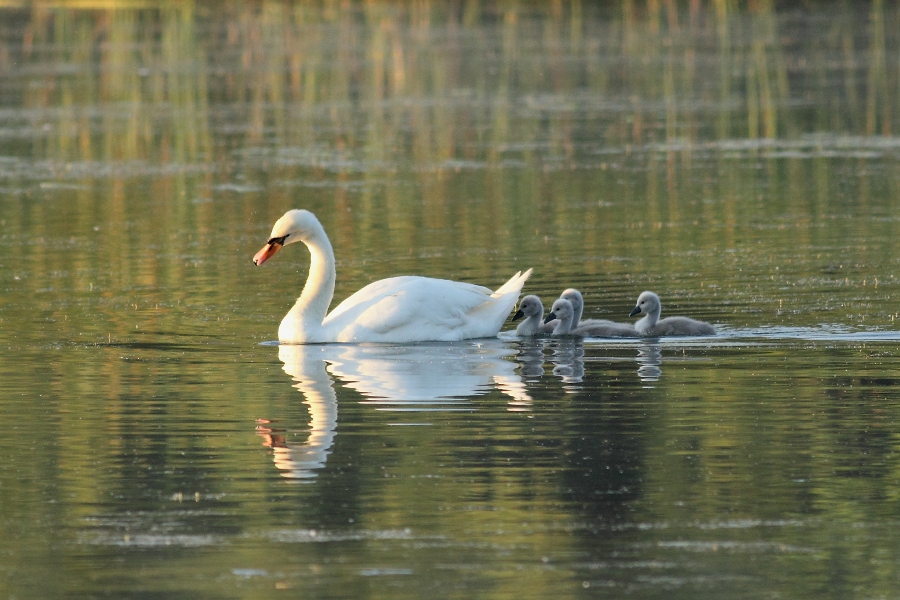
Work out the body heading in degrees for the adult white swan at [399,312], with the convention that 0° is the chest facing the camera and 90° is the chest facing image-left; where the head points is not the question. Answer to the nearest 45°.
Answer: approximately 90°
